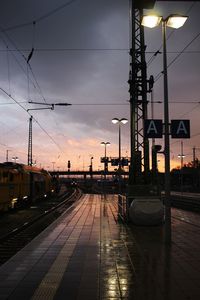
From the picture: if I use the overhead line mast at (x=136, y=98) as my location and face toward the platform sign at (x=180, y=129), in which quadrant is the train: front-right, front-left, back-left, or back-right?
back-right

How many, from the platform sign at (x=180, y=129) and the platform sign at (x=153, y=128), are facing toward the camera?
2

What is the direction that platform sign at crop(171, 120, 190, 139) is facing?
toward the camera

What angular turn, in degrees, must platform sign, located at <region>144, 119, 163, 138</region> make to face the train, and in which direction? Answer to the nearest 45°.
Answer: approximately 135° to its right

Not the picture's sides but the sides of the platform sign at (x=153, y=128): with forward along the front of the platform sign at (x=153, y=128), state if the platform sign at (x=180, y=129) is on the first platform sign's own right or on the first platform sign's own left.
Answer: on the first platform sign's own left

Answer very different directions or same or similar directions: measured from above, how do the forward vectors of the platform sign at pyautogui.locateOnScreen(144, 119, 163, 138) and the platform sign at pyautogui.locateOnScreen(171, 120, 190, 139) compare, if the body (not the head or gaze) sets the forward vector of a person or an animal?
same or similar directions

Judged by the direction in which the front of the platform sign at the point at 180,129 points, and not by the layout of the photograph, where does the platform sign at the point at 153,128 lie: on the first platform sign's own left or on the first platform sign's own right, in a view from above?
on the first platform sign's own right
